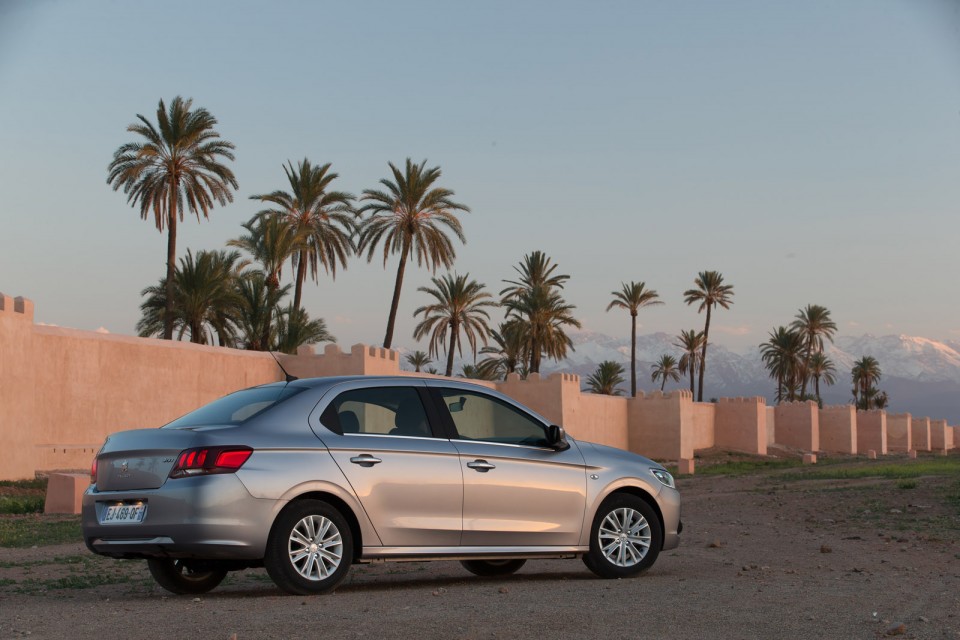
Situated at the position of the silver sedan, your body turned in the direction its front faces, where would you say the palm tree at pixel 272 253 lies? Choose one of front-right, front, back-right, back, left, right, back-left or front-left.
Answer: front-left

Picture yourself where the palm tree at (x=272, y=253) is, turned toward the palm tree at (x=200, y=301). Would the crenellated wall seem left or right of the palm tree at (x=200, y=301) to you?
left

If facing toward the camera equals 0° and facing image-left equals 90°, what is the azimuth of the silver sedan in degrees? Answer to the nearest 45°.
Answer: approximately 225°

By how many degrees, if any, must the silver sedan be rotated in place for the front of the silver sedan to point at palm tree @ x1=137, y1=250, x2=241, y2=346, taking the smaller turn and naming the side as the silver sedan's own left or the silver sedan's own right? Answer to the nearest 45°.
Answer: approximately 45° to the silver sedan's own left

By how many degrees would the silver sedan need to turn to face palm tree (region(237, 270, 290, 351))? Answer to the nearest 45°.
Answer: approximately 45° to its left
